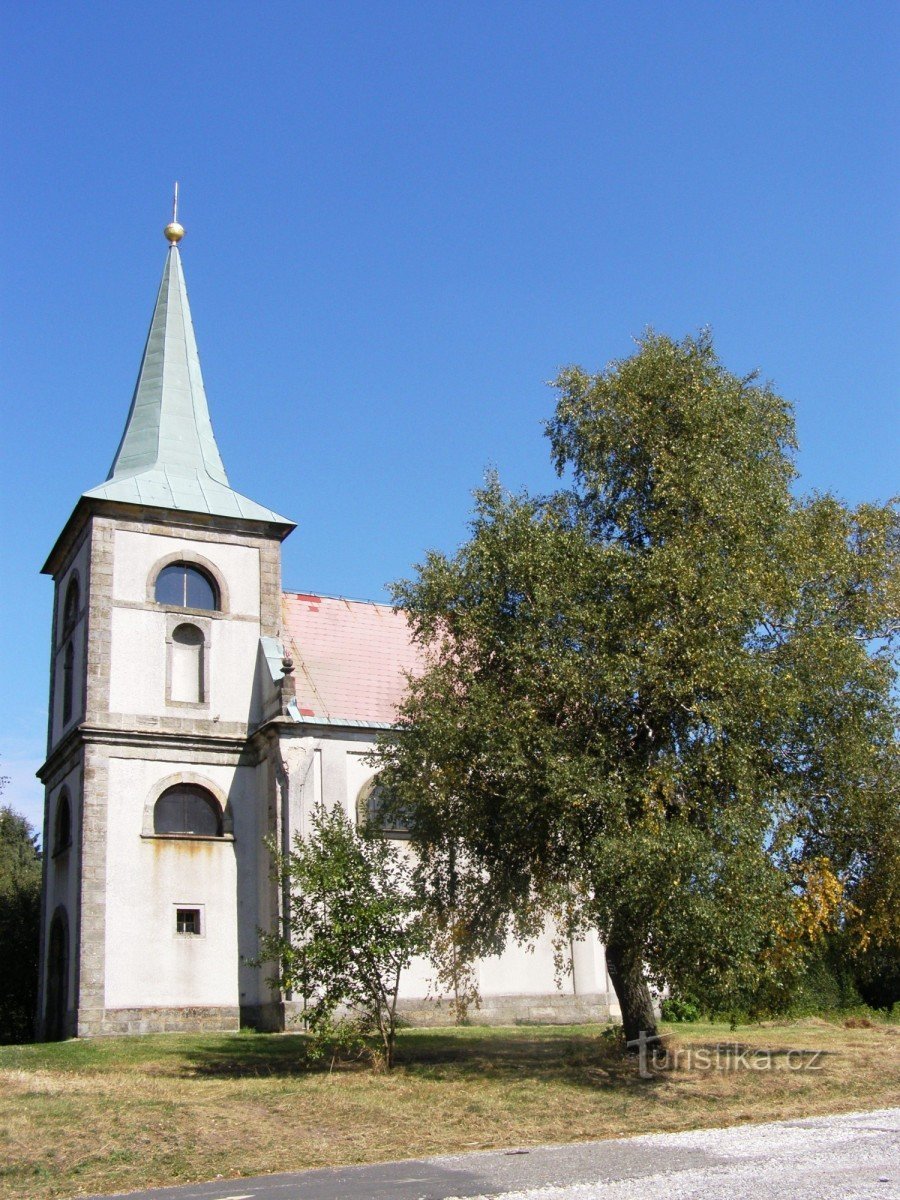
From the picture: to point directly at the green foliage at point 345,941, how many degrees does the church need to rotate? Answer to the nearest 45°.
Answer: approximately 90° to its left

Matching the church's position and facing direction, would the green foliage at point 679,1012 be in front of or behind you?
behind

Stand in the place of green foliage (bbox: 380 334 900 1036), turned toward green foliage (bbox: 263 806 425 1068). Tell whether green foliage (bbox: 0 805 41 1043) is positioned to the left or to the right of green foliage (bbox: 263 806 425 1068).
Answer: right

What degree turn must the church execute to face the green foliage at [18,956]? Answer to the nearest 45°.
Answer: approximately 45° to its right

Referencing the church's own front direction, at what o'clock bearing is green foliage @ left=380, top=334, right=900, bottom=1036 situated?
The green foliage is roughly at 8 o'clock from the church.

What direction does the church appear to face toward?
to the viewer's left
